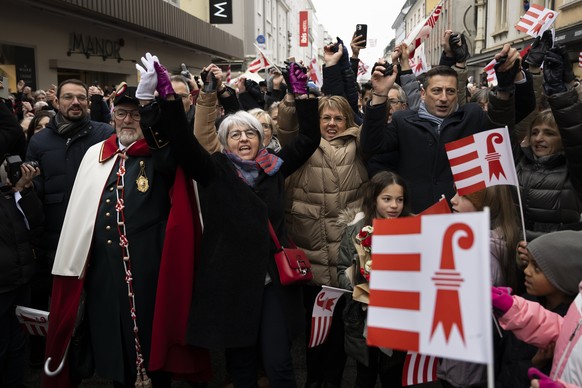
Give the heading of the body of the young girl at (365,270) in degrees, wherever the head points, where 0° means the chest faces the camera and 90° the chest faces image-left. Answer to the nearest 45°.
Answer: approximately 315°

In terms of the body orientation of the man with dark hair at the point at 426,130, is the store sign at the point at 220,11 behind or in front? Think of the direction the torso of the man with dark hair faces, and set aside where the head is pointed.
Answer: behind

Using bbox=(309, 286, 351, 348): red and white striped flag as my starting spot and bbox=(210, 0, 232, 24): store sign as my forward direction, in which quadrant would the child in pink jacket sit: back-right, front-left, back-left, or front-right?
back-right

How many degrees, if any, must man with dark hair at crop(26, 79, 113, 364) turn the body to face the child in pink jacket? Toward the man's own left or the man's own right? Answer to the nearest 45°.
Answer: approximately 45° to the man's own left
